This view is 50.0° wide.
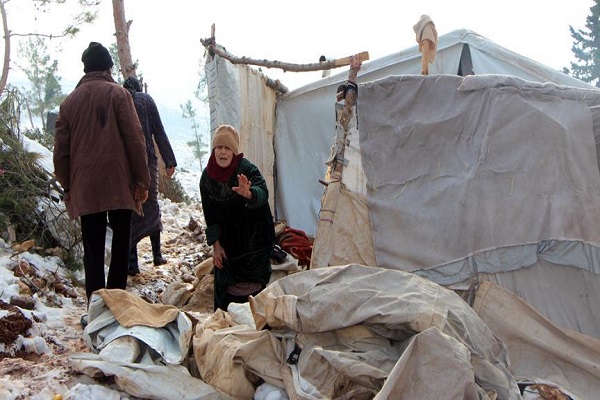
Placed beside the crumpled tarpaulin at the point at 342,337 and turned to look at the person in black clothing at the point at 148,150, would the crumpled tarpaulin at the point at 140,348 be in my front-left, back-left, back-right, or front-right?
front-left

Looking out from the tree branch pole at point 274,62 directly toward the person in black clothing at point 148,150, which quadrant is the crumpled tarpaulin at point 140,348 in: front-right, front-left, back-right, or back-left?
front-left

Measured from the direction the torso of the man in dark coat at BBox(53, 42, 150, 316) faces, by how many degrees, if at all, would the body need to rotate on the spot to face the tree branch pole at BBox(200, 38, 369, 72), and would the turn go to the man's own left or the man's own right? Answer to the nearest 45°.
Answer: approximately 45° to the man's own right

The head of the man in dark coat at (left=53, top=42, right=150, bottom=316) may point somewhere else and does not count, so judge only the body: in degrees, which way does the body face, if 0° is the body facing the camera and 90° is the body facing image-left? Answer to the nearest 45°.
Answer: approximately 180°

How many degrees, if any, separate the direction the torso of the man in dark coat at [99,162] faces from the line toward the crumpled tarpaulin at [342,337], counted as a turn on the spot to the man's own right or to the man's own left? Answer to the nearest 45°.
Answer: approximately 135° to the man's own right

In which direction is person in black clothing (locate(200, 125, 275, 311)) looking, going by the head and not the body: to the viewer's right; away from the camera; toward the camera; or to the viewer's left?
toward the camera

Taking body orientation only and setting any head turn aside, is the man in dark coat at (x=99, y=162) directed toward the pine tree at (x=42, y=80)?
yes

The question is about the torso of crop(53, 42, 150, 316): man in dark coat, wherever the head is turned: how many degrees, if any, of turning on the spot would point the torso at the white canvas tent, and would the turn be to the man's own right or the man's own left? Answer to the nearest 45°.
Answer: approximately 90° to the man's own right

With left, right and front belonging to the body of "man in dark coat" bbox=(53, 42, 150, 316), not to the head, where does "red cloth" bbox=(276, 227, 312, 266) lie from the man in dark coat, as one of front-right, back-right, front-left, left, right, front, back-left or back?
front-right

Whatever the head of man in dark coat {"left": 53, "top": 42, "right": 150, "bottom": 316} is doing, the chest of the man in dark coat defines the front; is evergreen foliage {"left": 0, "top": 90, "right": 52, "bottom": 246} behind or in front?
in front

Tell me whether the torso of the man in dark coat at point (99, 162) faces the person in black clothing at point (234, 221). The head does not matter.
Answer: no

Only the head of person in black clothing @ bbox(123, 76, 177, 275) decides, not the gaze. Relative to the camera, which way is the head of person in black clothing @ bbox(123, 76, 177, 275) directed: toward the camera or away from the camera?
away from the camera

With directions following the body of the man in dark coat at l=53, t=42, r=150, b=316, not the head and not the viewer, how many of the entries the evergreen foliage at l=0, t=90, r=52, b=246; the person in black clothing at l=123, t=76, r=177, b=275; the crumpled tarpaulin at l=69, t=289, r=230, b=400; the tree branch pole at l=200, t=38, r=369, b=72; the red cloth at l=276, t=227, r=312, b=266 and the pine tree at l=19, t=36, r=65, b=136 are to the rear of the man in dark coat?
1

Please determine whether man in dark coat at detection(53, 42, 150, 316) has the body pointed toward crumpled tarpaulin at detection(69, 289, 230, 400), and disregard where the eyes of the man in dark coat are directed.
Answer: no

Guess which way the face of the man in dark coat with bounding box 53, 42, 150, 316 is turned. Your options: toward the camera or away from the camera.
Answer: away from the camera
